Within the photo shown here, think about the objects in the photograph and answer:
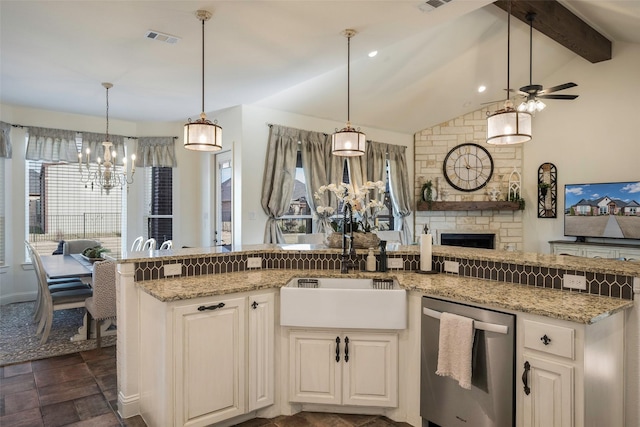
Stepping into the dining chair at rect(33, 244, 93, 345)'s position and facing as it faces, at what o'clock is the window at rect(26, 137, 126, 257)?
The window is roughly at 9 o'clock from the dining chair.

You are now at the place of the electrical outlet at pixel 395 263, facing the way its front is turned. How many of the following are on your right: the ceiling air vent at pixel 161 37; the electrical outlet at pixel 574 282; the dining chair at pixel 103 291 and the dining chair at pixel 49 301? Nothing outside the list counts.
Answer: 3

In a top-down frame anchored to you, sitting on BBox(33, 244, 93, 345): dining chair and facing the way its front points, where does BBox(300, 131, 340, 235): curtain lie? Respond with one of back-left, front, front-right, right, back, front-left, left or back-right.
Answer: front

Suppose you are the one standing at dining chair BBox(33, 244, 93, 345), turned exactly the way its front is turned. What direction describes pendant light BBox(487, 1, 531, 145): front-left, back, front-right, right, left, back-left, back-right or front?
front-right

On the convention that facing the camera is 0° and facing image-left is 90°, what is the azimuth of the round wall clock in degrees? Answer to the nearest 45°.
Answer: approximately 0°

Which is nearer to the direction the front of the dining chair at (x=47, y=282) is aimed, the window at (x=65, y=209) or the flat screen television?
the flat screen television

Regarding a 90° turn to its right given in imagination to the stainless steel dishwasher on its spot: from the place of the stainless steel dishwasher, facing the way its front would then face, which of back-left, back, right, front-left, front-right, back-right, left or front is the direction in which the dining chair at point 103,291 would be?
front-left

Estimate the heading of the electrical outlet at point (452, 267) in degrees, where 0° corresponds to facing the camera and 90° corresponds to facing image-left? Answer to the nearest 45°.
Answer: approximately 45°

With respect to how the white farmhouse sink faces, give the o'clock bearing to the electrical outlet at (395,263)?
The electrical outlet is roughly at 7 o'clock from the white farmhouse sink.

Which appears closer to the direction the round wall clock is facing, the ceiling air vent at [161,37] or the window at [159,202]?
the ceiling air vent

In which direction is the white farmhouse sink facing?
toward the camera

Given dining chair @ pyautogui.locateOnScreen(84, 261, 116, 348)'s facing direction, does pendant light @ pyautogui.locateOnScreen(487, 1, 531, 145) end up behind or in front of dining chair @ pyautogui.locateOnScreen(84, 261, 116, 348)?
behind
